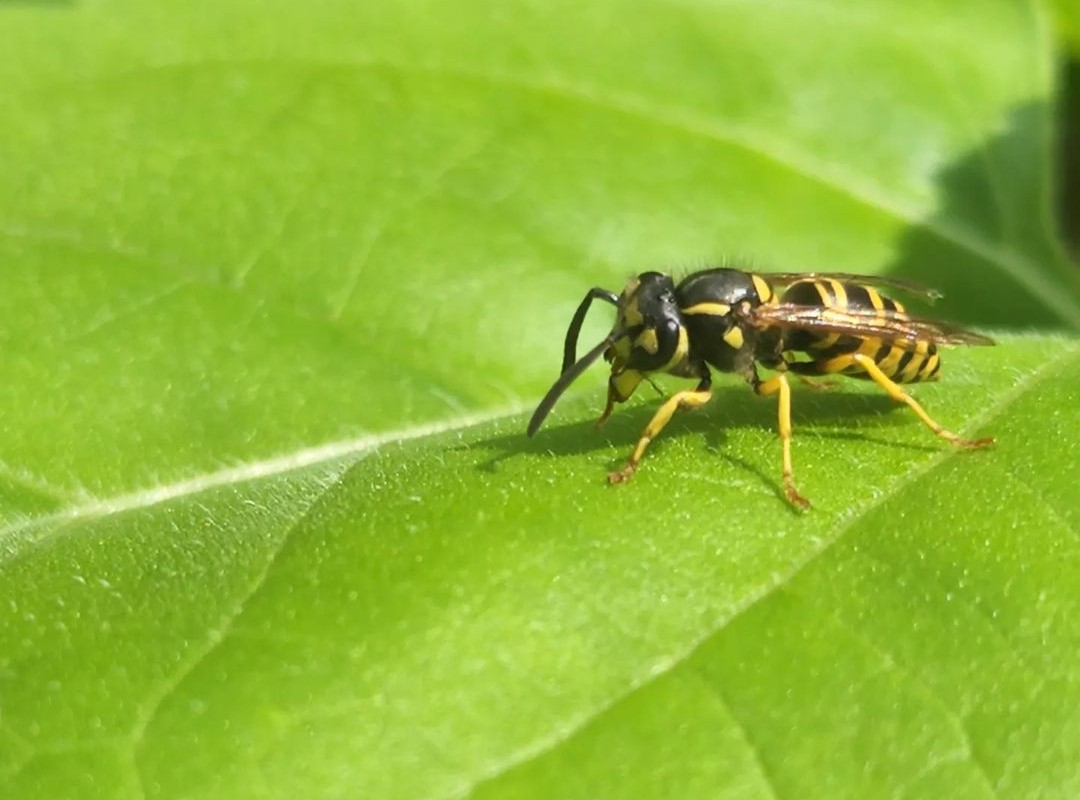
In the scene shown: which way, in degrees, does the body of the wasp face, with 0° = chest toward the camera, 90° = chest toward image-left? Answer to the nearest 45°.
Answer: approximately 90°
